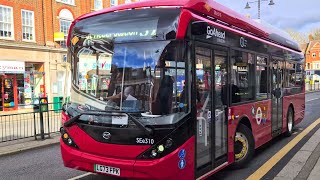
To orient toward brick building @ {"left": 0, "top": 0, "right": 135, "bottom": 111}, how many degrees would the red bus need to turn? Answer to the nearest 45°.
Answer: approximately 90° to its right

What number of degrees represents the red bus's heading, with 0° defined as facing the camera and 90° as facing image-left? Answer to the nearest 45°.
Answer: approximately 45°
